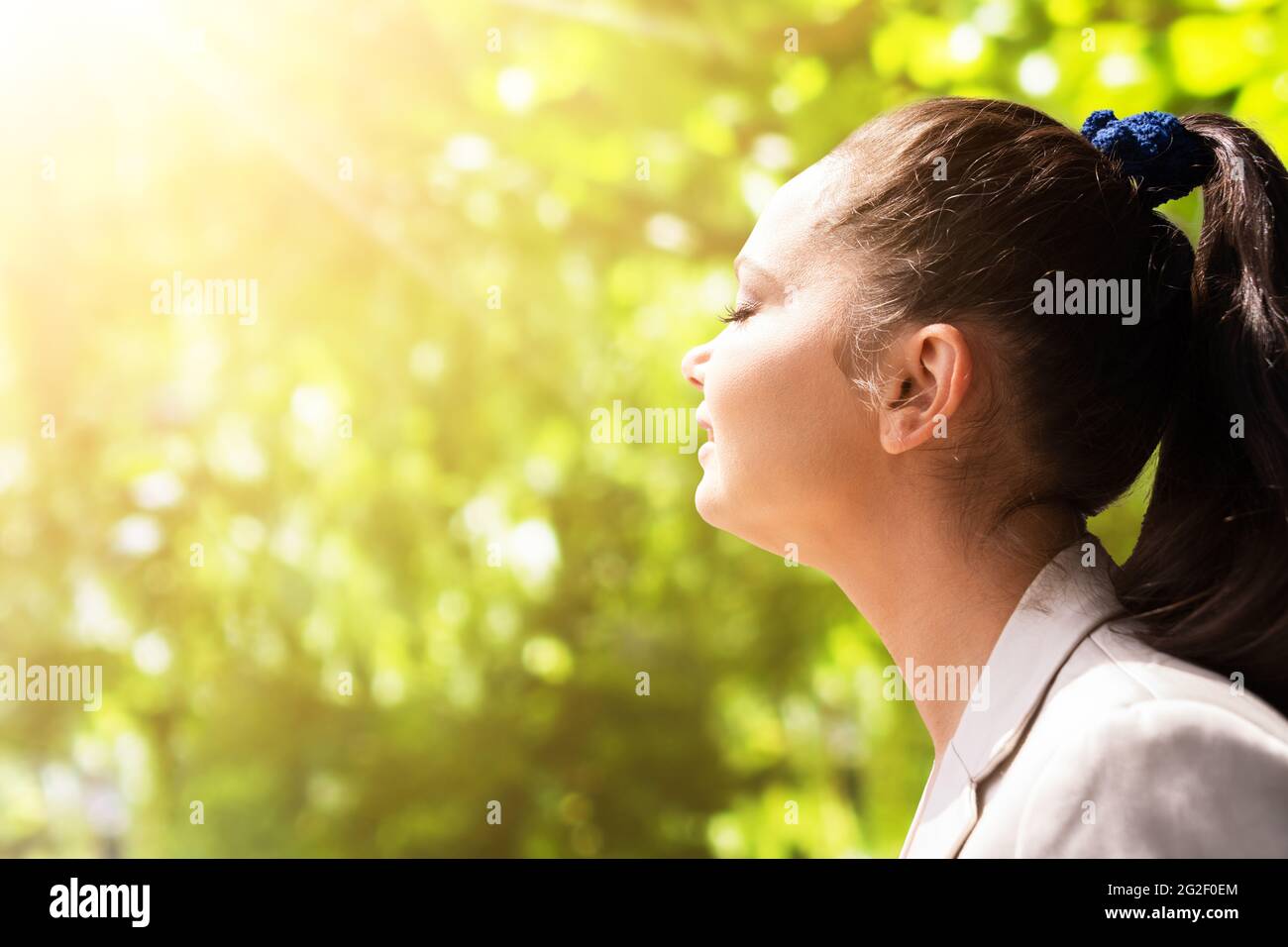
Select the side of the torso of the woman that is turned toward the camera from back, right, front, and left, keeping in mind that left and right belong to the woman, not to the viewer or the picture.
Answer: left

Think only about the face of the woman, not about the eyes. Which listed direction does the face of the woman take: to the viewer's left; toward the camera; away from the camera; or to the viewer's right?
to the viewer's left
